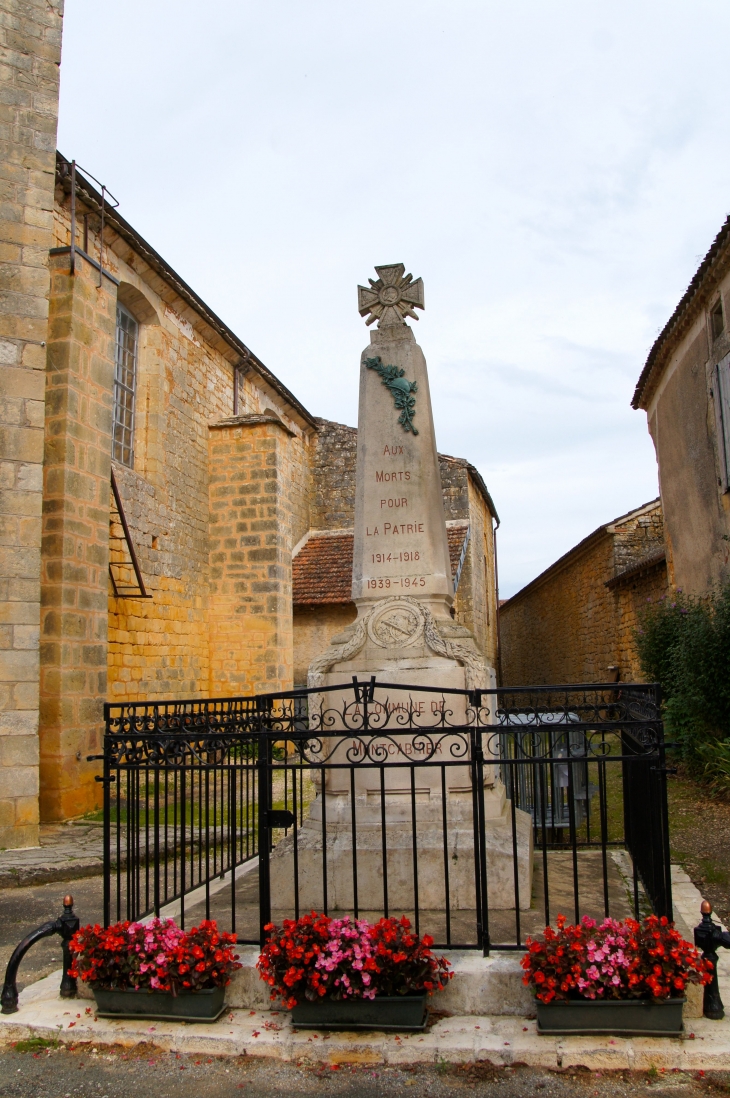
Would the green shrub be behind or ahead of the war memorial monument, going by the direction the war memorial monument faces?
behind

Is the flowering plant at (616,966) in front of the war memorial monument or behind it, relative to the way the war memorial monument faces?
in front

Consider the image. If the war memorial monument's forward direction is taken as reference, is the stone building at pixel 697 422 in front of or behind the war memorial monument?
behind

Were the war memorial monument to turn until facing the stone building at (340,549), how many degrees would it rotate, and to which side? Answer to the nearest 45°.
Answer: approximately 180°

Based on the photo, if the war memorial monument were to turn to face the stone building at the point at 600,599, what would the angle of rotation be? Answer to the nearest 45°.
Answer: approximately 180°

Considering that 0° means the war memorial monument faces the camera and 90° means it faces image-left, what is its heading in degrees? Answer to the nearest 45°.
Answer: approximately 0°

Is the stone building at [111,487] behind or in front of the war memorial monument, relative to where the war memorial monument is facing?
behind

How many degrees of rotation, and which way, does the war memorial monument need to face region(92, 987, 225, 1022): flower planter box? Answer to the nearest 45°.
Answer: approximately 45° to its right

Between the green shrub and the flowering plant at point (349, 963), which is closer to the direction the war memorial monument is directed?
the flowering plant

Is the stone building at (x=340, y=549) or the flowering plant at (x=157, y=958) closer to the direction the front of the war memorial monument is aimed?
the flowering plant
